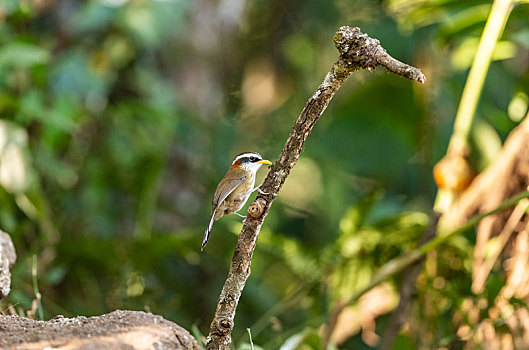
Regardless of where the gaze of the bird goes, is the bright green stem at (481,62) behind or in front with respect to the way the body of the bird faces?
in front

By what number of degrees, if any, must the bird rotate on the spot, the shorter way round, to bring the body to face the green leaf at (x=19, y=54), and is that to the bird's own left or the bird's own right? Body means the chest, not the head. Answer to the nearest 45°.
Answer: approximately 135° to the bird's own left

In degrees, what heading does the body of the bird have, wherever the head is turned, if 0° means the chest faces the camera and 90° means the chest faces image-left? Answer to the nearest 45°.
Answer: approximately 270°

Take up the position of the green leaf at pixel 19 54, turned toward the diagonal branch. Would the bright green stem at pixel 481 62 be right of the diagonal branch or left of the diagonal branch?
left

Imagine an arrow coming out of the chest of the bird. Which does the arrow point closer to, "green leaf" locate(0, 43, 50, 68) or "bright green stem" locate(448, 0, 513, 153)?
the bright green stem

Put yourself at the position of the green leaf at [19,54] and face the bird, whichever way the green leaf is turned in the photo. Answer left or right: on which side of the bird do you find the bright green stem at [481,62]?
left
